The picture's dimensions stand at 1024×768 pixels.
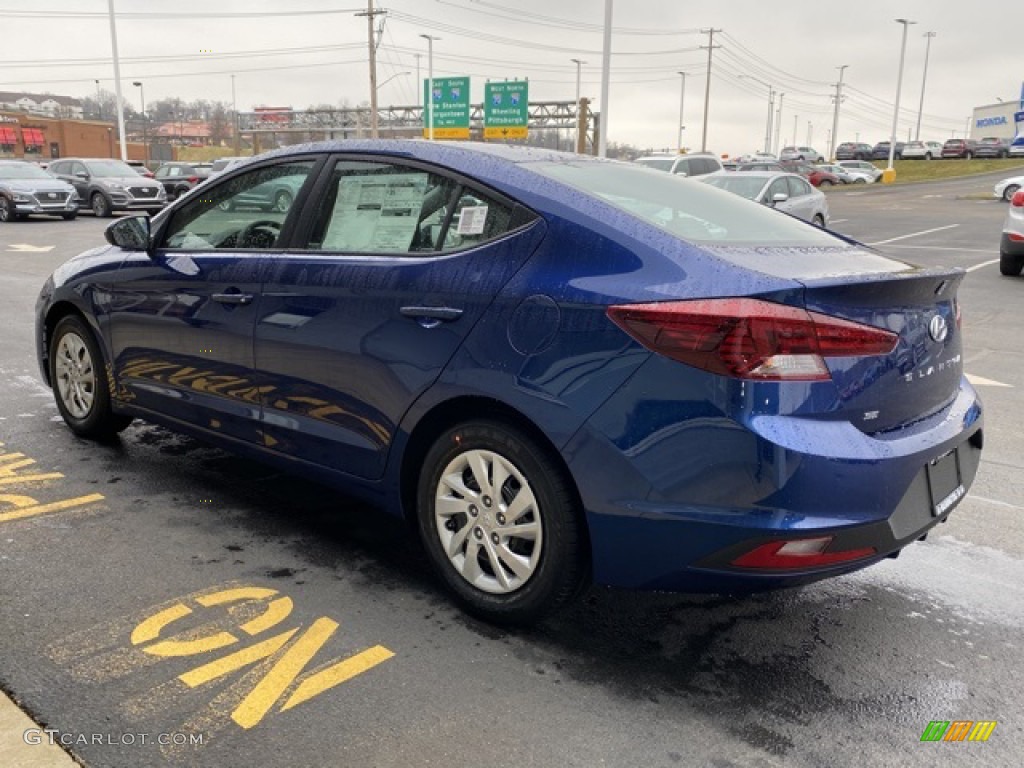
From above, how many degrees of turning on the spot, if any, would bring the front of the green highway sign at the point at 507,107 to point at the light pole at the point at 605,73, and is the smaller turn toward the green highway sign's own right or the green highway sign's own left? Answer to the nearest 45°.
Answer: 0° — it already faces it

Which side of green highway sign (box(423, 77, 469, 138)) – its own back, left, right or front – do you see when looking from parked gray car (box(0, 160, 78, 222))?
front

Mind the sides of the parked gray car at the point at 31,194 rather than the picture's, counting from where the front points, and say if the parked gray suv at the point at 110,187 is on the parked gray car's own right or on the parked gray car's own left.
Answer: on the parked gray car's own left

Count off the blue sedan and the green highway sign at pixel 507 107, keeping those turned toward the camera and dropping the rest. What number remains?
1

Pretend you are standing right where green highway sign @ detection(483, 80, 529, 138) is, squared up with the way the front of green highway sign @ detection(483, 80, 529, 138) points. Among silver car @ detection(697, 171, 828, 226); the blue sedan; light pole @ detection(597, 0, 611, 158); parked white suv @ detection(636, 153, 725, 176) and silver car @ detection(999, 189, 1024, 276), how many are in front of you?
5

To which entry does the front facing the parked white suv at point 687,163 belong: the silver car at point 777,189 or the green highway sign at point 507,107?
the green highway sign

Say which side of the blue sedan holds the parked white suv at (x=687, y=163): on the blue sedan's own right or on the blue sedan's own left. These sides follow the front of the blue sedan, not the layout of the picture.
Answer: on the blue sedan's own right

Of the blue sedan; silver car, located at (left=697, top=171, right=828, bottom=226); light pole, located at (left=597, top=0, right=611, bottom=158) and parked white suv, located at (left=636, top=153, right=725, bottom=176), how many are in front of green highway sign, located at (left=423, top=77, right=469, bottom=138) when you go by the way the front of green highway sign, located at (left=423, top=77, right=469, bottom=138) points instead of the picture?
4

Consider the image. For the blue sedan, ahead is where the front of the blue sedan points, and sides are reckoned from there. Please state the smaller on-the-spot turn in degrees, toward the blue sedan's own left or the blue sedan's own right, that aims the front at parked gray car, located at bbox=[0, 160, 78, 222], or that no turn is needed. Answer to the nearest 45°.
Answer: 0° — it already faces it

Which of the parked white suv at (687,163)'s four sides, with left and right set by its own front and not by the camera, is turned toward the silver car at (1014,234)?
left

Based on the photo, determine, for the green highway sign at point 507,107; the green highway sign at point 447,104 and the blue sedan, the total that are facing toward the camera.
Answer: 2

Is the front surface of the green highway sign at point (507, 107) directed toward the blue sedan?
yes
